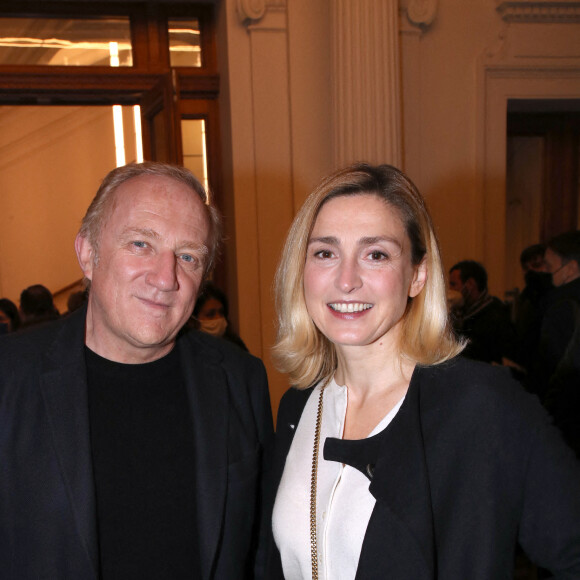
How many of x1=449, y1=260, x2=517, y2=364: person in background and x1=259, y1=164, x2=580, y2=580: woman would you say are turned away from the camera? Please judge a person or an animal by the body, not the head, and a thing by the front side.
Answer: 0

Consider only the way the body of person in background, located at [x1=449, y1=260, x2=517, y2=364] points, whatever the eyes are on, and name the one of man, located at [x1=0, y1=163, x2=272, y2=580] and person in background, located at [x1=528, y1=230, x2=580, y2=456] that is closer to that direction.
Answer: the man

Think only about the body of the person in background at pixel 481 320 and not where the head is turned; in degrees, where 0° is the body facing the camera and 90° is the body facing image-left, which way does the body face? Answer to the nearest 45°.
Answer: approximately 90°

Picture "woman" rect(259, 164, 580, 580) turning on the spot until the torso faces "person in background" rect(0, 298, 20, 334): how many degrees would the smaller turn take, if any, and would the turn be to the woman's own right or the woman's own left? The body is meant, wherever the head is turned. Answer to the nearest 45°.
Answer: approximately 90° to the woman's own right

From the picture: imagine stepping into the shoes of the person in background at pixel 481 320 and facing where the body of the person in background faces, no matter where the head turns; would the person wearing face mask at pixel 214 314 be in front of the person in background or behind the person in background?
in front

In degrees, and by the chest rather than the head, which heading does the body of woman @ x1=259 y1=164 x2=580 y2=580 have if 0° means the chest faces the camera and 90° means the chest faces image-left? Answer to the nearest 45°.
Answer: approximately 45°

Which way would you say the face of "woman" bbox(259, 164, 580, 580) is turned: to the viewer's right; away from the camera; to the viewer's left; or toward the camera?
toward the camera

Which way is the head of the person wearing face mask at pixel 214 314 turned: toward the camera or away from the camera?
toward the camera
